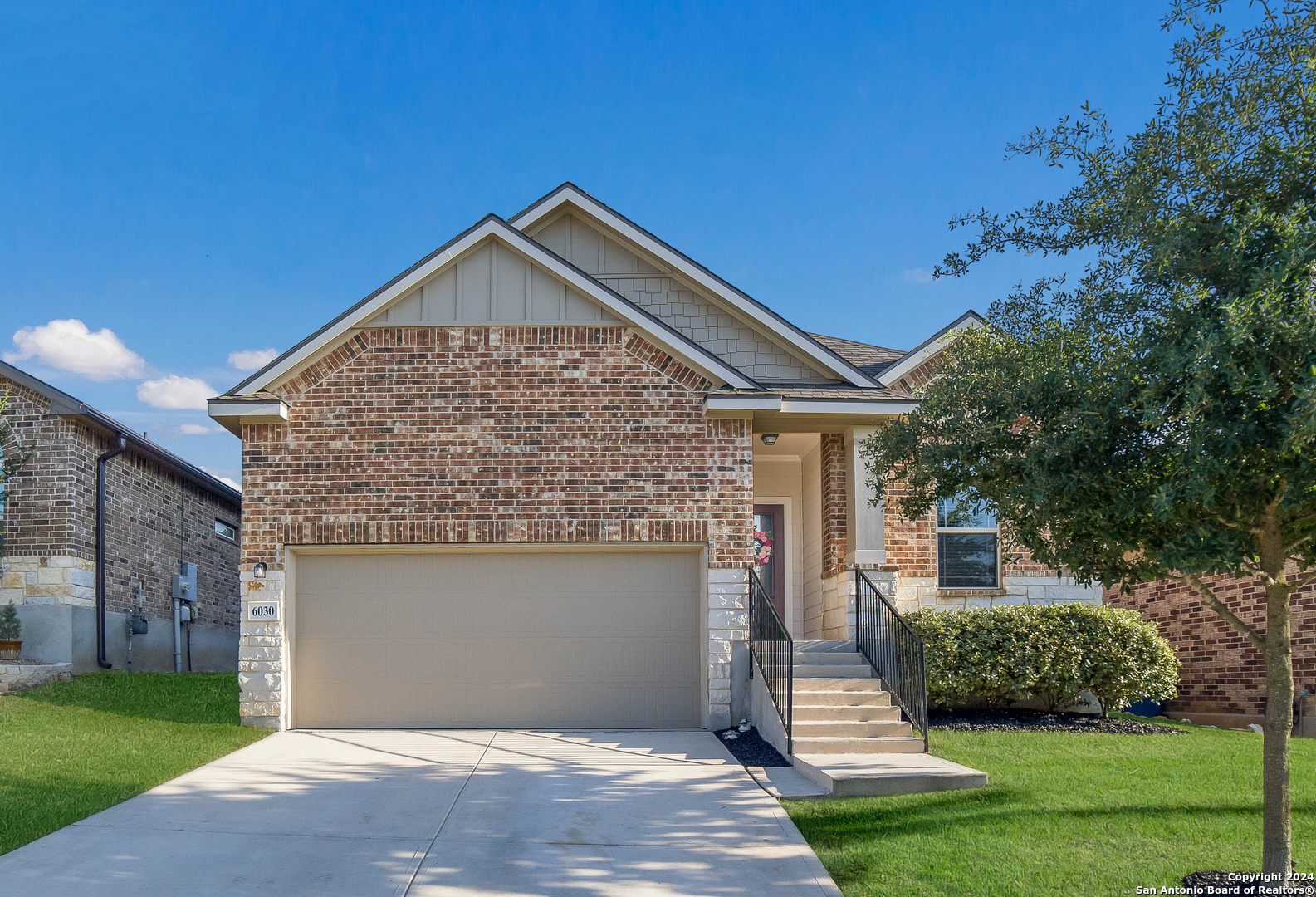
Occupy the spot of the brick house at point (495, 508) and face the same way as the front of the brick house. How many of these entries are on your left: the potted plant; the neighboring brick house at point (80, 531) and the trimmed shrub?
1

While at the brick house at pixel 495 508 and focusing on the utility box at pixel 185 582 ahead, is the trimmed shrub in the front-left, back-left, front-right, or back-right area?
back-right

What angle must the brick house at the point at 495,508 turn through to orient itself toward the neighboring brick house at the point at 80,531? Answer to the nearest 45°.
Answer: approximately 135° to its right

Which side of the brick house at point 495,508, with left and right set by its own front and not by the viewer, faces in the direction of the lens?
front

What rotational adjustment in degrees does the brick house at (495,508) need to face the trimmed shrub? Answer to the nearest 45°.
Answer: approximately 90° to its left

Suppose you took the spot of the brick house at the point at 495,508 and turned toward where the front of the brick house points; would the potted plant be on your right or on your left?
on your right
